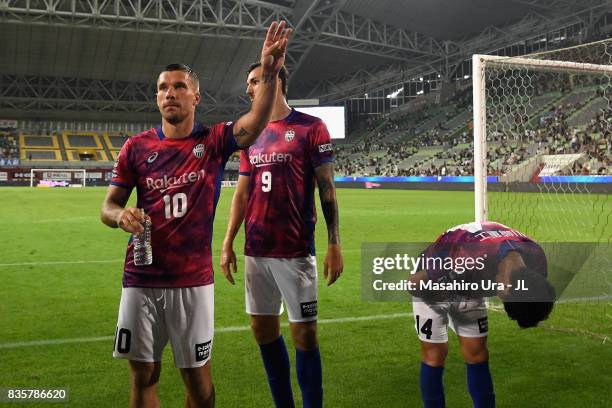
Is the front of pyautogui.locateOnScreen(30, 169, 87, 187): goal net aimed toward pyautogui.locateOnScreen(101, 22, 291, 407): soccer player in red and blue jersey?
yes

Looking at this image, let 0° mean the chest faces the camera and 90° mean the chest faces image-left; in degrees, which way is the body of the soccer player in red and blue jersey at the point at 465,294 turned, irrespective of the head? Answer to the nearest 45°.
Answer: approximately 315°

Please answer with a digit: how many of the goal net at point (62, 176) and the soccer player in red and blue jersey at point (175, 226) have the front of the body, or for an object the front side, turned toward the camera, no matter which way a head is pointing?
2

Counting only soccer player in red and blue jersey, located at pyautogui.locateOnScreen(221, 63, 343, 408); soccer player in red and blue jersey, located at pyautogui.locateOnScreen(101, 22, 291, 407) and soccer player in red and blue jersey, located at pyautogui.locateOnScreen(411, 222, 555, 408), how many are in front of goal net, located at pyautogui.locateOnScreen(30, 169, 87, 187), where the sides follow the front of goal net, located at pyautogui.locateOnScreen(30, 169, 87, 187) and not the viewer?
3

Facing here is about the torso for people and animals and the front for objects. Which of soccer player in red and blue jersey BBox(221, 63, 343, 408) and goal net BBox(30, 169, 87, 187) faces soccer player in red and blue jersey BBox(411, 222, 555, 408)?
the goal net

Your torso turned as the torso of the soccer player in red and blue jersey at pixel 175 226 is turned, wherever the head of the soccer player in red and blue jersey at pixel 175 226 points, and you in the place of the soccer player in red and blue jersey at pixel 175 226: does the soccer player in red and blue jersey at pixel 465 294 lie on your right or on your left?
on your left

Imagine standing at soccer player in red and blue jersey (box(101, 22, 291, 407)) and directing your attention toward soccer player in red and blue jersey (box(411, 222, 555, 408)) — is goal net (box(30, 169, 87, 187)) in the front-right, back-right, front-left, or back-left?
back-left

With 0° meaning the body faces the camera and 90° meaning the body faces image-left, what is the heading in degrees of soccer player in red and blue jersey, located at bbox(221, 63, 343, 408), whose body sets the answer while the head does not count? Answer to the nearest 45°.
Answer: approximately 45°

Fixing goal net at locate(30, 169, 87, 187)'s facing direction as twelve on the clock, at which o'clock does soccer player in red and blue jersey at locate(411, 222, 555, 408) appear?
The soccer player in red and blue jersey is roughly at 12 o'clock from the goal net.

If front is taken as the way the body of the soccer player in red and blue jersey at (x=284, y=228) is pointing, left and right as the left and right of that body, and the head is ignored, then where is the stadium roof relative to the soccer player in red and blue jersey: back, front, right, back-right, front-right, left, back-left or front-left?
back-right

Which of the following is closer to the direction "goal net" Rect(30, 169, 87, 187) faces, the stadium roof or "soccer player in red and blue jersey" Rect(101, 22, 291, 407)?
the soccer player in red and blue jersey
